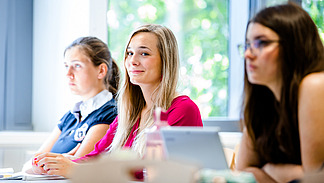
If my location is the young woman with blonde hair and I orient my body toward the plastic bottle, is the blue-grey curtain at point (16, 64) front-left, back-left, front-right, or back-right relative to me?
back-right

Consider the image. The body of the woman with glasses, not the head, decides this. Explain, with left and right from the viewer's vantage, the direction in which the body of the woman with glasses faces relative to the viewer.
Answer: facing the viewer and to the left of the viewer

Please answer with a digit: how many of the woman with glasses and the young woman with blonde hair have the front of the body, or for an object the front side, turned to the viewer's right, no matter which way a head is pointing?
0

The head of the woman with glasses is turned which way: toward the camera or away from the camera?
toward the camera

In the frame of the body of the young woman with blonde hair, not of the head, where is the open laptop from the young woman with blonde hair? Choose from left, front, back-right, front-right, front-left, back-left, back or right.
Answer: front-left

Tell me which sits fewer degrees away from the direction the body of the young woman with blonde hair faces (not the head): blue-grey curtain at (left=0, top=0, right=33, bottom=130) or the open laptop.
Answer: the open laptop

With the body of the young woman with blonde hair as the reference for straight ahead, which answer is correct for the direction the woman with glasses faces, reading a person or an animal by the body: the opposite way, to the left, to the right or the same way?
the same way

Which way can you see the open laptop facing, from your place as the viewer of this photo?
facing away from the viewer and to the right of the viewer
